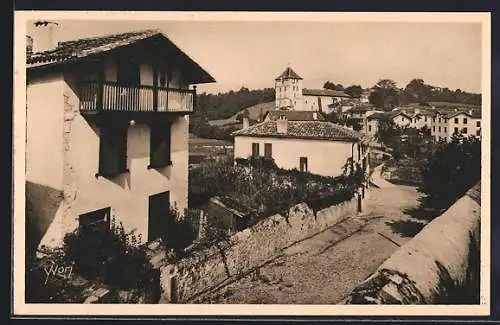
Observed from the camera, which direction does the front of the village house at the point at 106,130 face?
facing the viewer and to the right of the viewer
